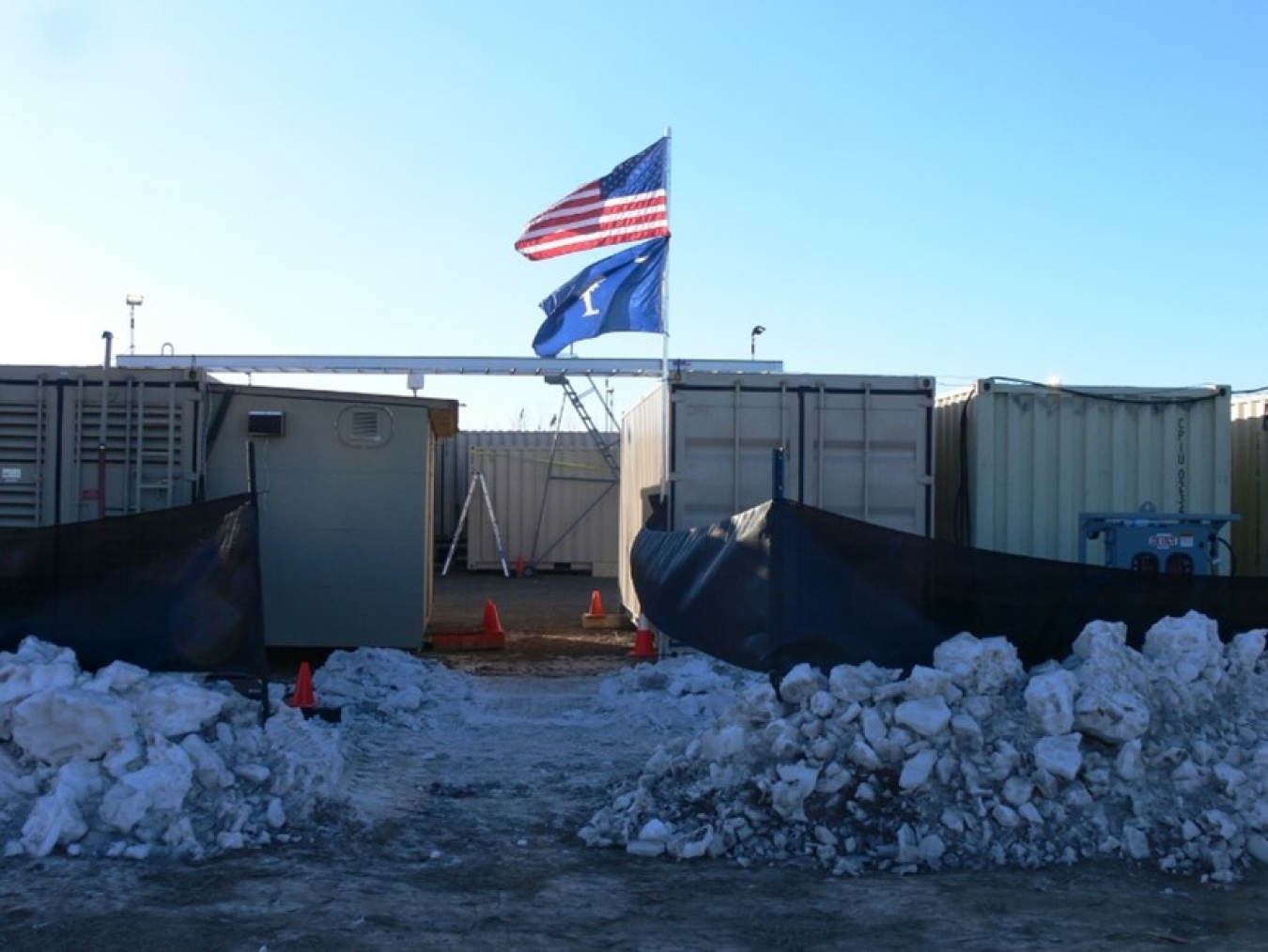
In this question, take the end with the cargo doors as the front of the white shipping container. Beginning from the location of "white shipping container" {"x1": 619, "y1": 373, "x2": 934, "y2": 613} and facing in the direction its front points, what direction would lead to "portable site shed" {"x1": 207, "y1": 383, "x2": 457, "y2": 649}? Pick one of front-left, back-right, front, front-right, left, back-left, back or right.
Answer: right

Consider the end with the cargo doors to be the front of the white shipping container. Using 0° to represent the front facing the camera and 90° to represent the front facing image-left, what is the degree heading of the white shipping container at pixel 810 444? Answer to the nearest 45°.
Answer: approximately 0°

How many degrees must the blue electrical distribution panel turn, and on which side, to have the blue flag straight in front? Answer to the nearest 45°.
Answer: approximately 90° to its right

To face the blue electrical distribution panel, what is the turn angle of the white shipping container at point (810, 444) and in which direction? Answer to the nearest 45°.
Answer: approximately 90° to its left

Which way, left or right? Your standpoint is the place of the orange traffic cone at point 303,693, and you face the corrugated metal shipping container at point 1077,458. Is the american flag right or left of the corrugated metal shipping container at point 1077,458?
left

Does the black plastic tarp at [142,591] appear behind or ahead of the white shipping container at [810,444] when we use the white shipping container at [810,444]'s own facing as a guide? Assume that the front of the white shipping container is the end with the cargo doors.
ahead

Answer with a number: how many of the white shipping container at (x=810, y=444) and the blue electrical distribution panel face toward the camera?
2

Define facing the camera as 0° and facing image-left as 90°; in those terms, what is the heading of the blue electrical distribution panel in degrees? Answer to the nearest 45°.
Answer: approximately 0°

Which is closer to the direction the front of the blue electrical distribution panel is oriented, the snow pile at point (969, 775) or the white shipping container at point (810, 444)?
the snow pile
